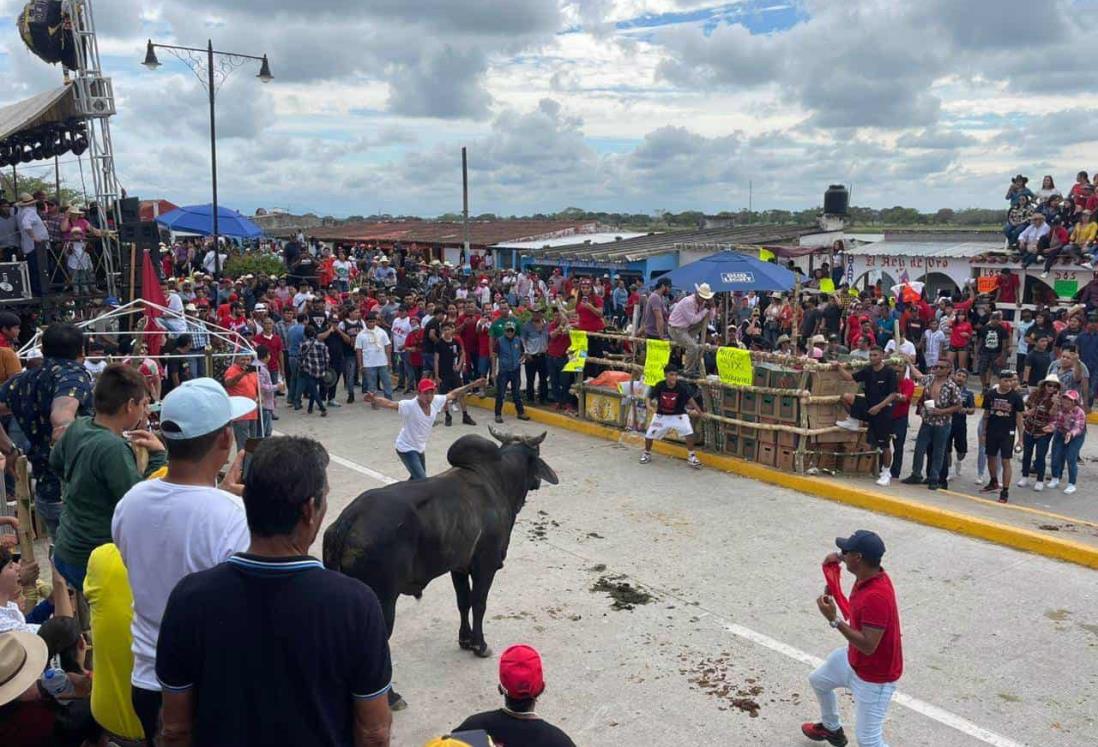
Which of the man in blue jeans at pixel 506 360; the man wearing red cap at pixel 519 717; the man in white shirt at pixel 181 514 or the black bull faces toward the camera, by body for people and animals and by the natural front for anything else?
the man in blue jeans

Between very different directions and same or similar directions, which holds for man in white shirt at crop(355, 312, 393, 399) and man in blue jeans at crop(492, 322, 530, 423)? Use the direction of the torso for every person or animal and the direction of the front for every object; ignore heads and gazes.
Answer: same or similar directions

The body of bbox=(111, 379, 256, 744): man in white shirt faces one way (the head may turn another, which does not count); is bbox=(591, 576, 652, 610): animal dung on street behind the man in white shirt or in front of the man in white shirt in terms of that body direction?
in front

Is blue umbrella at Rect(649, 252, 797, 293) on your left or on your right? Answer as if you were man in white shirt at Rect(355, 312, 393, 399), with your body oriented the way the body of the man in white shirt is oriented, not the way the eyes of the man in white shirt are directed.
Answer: on your left

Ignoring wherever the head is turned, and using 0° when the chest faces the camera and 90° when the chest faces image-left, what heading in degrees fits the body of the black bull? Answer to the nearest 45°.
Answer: approximately 225°

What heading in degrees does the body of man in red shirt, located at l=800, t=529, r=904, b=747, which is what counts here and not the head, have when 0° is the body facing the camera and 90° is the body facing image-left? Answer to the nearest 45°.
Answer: approximately 90°

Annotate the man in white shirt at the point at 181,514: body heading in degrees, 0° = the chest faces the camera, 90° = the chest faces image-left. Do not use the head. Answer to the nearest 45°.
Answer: approximately 225°

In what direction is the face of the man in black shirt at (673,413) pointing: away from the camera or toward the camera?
toward the camera

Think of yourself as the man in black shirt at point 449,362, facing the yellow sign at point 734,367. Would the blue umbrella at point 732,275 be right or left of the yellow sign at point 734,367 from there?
left

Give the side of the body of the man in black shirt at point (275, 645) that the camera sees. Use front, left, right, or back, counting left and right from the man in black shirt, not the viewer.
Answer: back

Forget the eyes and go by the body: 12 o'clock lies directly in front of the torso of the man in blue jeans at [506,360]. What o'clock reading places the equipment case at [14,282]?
The equipment case is roughly at 3 o'clock from the man in blue jeans.

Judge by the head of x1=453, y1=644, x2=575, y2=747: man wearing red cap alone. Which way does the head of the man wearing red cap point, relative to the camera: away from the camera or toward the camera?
away from the camera

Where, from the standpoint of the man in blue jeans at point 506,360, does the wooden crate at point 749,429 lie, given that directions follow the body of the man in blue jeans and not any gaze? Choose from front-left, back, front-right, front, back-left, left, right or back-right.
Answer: front-left

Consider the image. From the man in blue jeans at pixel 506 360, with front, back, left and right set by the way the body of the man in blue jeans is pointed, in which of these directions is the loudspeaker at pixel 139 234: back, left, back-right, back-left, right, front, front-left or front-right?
right

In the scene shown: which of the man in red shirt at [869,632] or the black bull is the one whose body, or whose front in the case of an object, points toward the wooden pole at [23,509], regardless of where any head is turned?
the man in red shirt

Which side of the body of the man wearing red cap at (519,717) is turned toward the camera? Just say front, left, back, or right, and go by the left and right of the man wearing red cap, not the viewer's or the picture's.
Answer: back

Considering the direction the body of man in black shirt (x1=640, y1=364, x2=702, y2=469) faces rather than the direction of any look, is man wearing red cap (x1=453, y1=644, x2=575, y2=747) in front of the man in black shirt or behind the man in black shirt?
in front

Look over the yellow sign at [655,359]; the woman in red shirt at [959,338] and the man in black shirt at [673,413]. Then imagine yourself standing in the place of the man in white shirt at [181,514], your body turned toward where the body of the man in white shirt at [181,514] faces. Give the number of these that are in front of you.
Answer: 3

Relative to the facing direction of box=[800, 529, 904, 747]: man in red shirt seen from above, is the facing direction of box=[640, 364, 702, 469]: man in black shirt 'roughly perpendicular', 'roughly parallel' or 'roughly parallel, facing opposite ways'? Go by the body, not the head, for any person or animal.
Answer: roughly perpendicular
